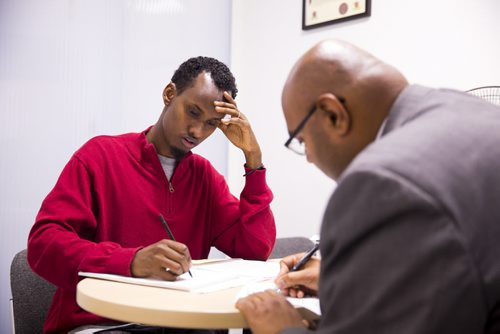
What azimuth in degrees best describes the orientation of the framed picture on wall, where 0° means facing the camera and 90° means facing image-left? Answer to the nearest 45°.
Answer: approximately 45°

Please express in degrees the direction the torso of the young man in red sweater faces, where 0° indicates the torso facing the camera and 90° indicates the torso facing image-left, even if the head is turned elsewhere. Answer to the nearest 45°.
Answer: approximately 315°

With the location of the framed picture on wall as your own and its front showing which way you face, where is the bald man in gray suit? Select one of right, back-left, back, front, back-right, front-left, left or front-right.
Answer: front-left

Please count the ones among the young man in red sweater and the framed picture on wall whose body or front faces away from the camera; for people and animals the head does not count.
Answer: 0

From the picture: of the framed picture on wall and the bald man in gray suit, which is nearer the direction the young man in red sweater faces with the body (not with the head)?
the bald man in gray suit

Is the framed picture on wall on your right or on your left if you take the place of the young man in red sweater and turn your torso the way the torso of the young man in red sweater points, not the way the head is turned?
on your left

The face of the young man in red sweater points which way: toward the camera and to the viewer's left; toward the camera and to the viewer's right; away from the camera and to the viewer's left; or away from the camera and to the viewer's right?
toward the camera and to the viewer's right

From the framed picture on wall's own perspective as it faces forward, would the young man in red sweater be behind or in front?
in front
